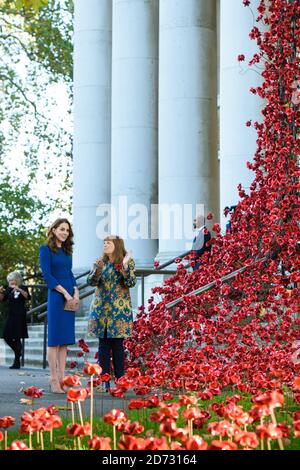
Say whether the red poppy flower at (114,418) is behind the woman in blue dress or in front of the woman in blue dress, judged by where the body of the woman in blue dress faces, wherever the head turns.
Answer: in front

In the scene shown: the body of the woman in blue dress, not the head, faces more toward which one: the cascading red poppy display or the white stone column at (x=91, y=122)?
the cascading red poppy display

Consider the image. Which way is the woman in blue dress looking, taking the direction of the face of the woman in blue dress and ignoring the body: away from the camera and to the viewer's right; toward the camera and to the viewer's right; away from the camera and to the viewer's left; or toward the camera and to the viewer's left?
toward the camera and to the viewer's right

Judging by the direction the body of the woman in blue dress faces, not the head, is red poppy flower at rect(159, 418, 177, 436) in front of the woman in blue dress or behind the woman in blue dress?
in front

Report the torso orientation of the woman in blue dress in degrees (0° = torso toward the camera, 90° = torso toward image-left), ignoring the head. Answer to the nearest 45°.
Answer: approximately 315°

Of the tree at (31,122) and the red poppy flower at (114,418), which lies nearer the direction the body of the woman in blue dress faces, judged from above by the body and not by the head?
the red poppy flower
